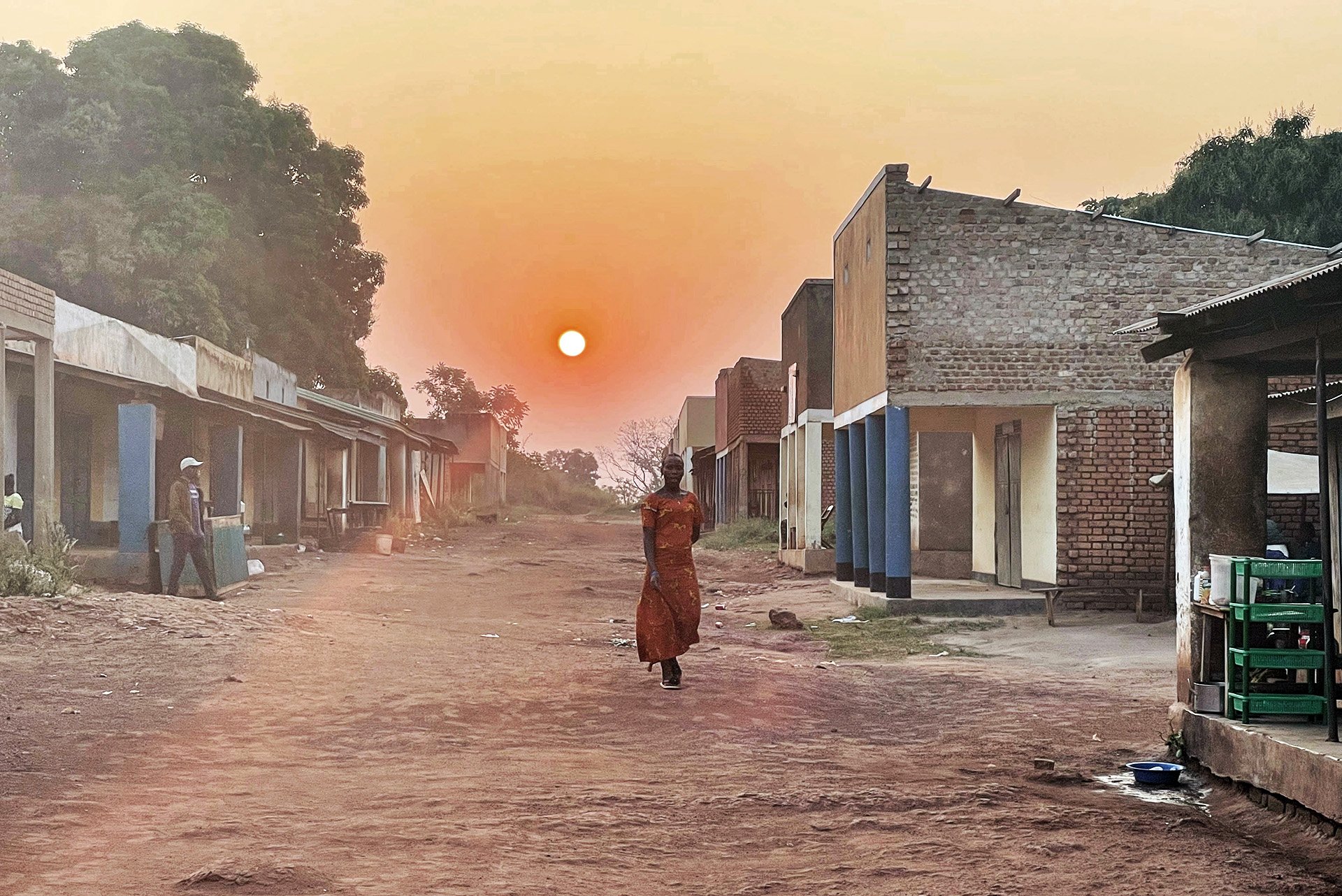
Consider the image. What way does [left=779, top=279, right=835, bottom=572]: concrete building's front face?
to the viewer's left

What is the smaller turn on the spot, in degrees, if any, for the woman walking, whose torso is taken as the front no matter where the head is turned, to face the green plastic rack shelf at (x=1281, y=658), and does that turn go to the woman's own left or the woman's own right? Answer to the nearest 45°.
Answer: approximately 45° to the woman's own left

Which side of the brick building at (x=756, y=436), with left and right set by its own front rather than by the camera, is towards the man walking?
left

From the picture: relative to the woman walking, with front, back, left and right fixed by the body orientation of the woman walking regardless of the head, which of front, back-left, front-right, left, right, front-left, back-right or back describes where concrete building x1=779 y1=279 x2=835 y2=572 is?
back

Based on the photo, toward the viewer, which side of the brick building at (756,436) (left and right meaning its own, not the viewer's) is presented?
left

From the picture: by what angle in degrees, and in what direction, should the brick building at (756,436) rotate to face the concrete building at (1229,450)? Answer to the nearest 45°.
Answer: approximately 90° to its left

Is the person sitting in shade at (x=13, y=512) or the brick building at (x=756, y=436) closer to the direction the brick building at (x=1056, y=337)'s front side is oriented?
the person sitting in shade

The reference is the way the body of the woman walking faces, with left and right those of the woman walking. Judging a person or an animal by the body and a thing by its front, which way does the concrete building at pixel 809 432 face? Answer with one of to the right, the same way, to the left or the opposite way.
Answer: to the right

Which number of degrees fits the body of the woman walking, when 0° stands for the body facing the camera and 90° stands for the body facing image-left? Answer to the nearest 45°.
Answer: approximately 0°

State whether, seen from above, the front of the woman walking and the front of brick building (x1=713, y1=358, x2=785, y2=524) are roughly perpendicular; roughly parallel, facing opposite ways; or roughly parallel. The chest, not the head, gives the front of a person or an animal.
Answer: roughly perpendicular
